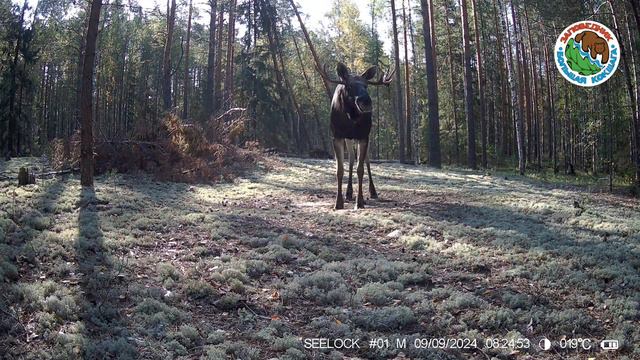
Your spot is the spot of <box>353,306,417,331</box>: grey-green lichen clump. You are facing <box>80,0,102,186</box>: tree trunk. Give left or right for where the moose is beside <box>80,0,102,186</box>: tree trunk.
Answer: right

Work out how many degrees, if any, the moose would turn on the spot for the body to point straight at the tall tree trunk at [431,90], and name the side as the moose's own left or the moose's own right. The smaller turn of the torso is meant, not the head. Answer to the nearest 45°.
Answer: approximately 180°

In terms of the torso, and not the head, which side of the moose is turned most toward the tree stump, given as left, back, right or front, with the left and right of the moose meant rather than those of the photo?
right

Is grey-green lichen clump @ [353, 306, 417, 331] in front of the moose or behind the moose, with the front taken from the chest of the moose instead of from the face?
in front

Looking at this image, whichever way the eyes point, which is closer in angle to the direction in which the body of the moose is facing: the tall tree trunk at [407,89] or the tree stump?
the tree stump

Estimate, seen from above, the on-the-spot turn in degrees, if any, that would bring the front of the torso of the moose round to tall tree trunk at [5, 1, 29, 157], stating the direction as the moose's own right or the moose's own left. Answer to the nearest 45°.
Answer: approximately 135° to the moose's own right

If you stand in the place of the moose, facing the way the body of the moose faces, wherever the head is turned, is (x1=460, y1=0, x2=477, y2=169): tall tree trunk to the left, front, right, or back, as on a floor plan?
back

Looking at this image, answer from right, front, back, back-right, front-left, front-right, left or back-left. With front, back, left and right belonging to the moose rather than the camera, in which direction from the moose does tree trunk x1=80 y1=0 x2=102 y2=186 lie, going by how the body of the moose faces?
right

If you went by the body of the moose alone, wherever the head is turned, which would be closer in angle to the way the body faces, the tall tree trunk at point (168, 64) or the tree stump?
the tree stump

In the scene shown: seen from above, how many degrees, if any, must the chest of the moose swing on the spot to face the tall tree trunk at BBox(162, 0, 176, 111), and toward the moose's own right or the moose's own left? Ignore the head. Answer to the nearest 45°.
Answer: approximately 135° to the moose's own right

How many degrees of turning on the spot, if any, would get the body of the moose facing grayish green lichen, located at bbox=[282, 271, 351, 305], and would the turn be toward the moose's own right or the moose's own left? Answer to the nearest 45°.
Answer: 0° — it already faces it

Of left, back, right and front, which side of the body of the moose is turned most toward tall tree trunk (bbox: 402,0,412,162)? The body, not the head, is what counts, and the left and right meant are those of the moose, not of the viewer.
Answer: back

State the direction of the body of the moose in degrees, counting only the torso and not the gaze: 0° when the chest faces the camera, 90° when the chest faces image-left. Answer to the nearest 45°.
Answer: approximately 0°

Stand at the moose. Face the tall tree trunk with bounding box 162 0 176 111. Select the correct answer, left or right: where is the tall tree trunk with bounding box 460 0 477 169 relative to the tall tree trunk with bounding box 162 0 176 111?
right

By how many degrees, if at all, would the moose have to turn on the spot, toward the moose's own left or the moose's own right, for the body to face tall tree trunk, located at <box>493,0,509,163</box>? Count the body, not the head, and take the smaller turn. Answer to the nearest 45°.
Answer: approximately 180°
